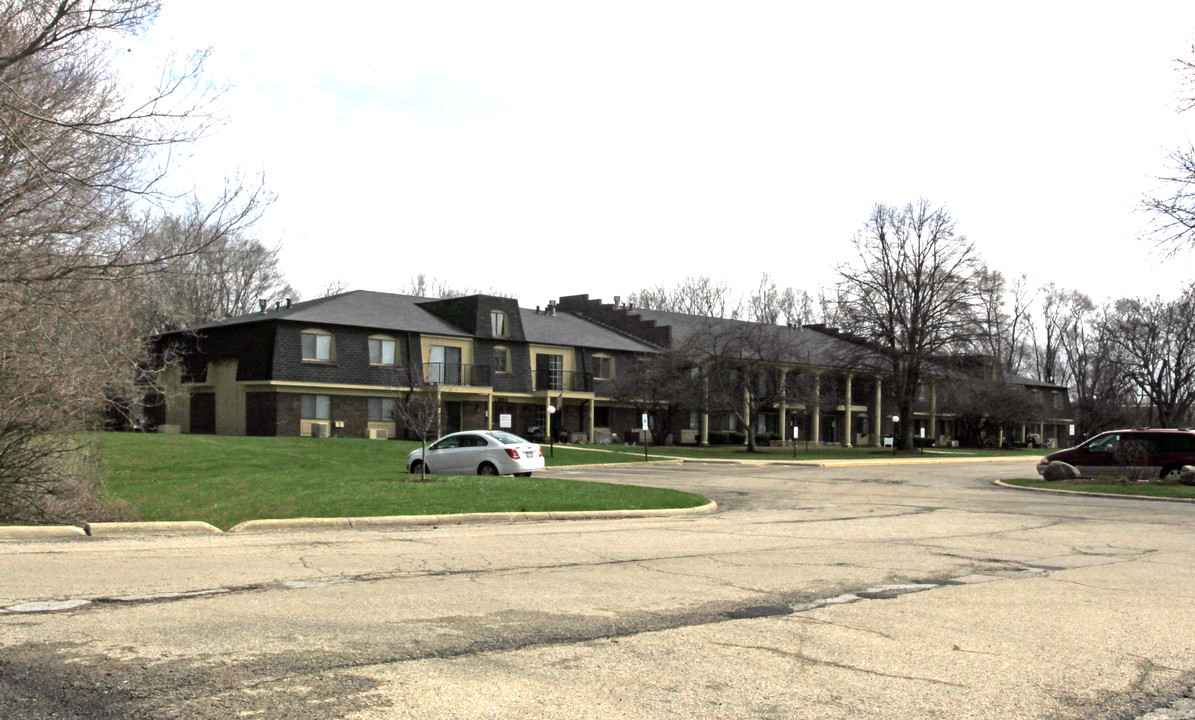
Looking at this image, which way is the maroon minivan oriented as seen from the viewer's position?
to the viewer's left

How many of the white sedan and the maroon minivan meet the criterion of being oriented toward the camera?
0

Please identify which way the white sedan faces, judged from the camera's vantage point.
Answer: facing away from the viewer and to the left of the viewer

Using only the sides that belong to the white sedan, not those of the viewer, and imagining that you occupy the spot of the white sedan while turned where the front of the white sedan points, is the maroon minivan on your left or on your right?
on your right

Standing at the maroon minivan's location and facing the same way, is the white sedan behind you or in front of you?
in front

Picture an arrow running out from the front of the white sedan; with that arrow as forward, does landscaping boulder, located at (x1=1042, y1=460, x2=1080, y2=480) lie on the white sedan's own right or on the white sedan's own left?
on the white sedan's own right

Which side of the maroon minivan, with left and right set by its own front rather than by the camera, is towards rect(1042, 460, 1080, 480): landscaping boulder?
front
